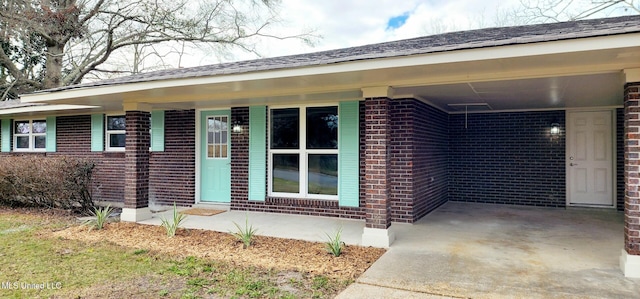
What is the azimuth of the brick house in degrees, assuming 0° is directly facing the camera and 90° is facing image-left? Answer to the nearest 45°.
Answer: approximately 45°

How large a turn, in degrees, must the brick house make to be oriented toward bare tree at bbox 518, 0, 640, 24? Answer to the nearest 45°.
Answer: approximately 180°

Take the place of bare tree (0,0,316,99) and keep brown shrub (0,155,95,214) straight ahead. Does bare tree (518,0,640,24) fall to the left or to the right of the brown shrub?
left

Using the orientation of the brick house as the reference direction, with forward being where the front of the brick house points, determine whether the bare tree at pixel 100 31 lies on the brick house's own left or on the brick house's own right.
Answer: on the brick house's own right
